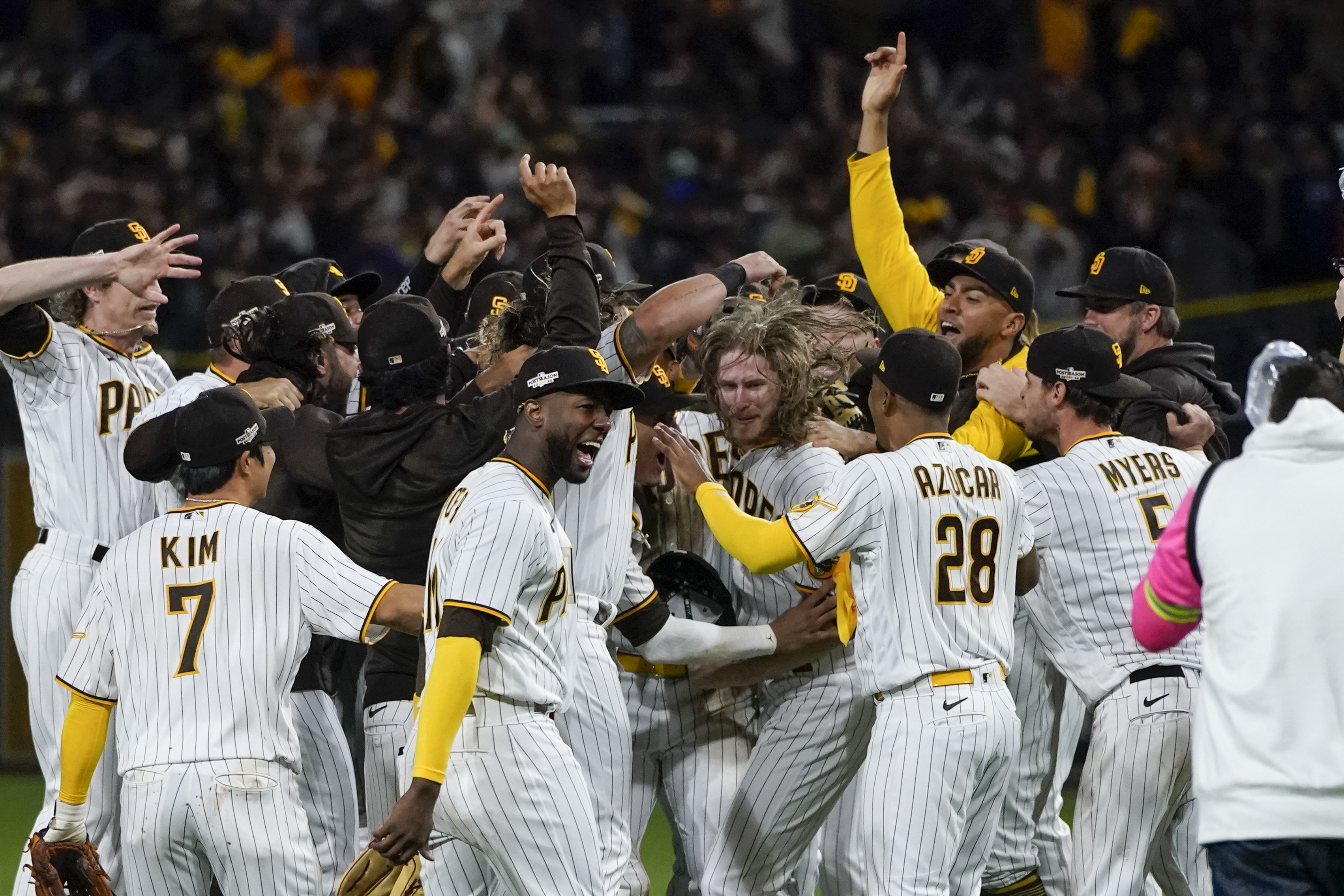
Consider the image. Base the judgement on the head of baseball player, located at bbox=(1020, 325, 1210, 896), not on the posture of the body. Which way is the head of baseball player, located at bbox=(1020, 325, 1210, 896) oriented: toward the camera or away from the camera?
away from the camera

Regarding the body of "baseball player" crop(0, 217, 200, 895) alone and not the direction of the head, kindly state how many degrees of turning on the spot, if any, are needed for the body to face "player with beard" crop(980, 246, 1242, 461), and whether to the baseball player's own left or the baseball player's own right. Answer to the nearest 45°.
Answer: approximately 45° to the baseball player's own left

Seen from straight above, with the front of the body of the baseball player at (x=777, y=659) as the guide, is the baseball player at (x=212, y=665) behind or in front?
in front

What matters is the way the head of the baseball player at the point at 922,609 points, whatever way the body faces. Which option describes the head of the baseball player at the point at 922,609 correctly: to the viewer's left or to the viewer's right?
to the viewer's left

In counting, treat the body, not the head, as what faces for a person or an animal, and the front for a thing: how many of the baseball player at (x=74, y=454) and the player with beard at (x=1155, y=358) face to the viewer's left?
1

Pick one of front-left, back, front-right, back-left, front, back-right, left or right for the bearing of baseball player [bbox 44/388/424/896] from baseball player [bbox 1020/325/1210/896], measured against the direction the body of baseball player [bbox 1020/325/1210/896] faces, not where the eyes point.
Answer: left

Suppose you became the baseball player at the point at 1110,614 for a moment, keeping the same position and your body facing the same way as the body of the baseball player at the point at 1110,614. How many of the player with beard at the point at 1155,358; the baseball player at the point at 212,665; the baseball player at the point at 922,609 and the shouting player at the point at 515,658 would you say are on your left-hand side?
3

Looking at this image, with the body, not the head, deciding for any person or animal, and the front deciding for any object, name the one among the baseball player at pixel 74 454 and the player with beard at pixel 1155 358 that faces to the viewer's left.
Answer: the player with beard

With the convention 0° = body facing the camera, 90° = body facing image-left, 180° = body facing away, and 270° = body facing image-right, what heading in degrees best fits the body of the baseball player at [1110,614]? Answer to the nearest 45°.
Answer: approximately 135°

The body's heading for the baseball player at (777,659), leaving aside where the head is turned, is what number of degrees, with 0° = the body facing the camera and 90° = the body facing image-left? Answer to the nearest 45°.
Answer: approximately 45°

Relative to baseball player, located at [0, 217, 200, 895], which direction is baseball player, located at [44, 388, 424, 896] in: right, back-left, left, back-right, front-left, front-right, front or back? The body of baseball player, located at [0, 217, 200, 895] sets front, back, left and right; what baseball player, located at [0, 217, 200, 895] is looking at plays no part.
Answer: front-right

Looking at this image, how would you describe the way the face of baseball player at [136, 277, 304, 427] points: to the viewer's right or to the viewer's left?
to the viewer's right

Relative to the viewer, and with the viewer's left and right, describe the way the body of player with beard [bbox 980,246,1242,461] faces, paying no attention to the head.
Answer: facing to the left of the viewer
